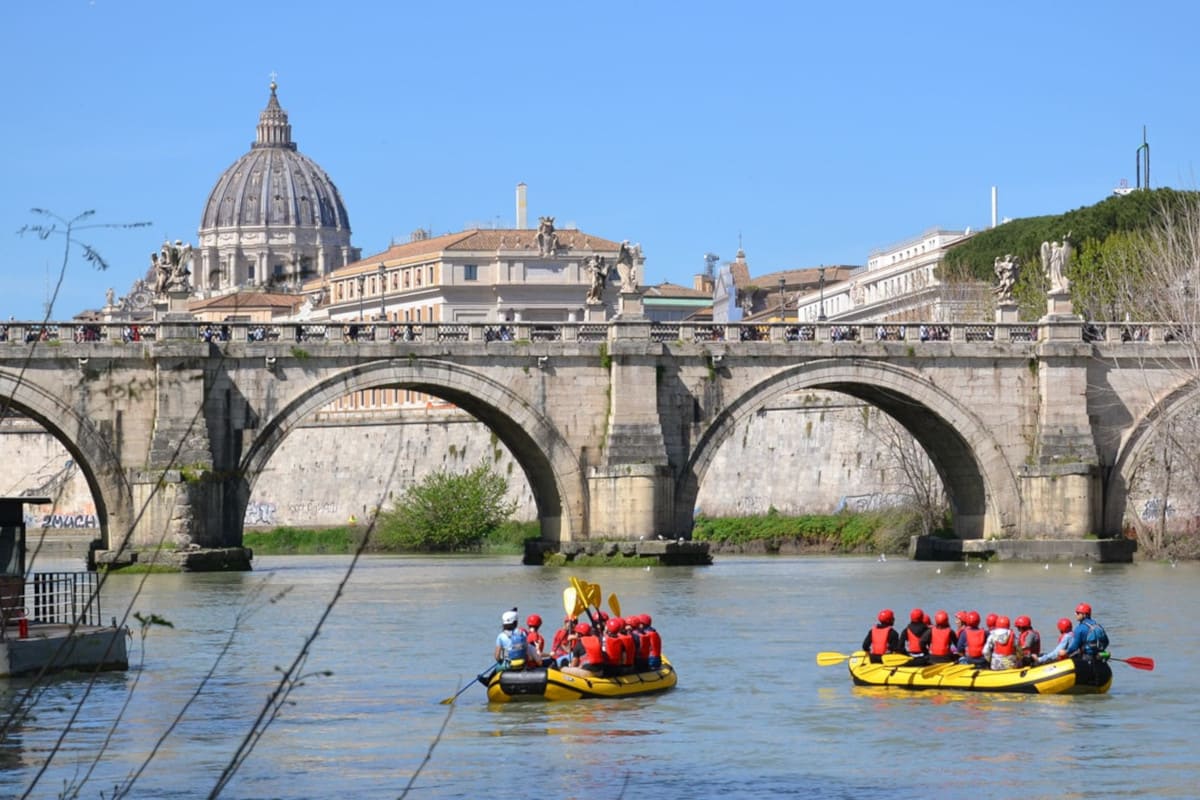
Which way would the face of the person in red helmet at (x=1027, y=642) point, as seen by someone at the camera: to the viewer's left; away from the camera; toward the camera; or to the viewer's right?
to the viewer's left

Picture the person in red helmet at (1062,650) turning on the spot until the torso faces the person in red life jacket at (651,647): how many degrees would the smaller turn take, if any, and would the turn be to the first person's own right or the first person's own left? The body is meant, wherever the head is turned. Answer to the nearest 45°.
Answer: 0° — they already face them

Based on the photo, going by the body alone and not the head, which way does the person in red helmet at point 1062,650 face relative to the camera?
to the viewer's left
